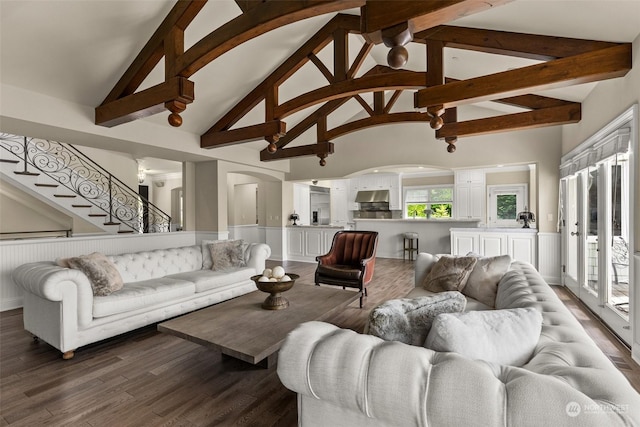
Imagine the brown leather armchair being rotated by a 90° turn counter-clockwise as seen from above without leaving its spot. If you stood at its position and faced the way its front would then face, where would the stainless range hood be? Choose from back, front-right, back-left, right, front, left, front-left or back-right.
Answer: back-left

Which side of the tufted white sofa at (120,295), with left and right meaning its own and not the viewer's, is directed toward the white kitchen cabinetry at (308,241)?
left

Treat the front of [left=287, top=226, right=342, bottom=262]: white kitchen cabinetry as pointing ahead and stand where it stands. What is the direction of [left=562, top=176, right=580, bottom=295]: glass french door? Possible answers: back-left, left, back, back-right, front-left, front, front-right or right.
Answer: front-left

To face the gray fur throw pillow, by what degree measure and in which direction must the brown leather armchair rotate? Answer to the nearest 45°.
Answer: approximately 45° to its left

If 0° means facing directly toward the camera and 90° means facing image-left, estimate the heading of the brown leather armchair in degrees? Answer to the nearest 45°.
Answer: approximately 45°

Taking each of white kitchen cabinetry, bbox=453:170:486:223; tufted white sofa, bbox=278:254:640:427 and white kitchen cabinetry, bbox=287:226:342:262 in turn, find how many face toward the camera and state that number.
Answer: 2

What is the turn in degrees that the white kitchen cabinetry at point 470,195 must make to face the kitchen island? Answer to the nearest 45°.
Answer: approximately 45° to its right

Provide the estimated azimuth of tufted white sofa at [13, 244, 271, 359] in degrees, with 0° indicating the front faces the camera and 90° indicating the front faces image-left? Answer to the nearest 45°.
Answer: approximately 315°

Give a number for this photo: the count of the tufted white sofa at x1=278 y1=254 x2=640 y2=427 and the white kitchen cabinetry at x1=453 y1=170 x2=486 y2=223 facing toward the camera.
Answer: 1

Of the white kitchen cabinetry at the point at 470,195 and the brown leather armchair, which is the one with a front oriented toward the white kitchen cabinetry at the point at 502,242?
the white kitchen cabinetry at the point at 470,195

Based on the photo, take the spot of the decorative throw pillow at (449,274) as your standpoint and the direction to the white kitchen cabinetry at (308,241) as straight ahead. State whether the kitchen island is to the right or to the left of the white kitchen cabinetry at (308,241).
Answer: right

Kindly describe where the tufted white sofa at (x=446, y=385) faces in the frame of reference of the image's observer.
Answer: facing to the left of the viewer
